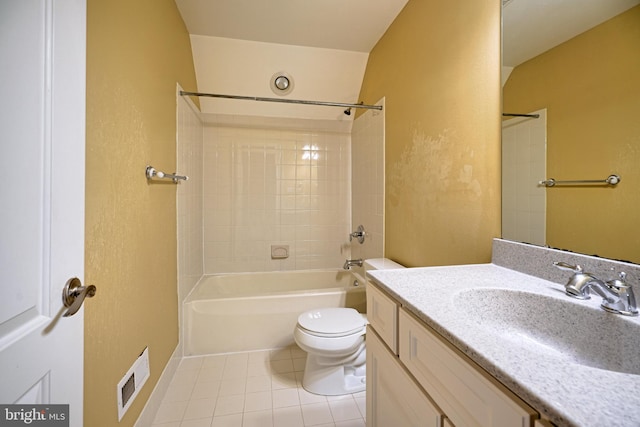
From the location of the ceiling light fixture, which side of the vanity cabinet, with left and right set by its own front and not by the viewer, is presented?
right

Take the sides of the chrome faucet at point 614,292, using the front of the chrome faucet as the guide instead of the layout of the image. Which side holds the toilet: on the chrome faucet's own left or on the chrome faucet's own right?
on the chrome faucet's own right

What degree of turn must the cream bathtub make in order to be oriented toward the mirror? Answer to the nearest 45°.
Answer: approximately 45° to its left

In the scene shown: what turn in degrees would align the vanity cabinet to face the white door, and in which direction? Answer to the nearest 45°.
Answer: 0° — it already faces it

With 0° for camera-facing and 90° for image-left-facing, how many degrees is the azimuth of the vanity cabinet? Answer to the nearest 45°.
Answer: approximately 45°

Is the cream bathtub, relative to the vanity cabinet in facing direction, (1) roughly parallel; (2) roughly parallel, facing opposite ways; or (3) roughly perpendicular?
roughly perpendicular

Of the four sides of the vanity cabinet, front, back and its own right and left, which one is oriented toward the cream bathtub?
right

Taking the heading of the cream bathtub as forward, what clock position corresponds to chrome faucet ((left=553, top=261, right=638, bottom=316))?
The chrome faucet is roughly at 11 o'clock from the cream bathtub.
